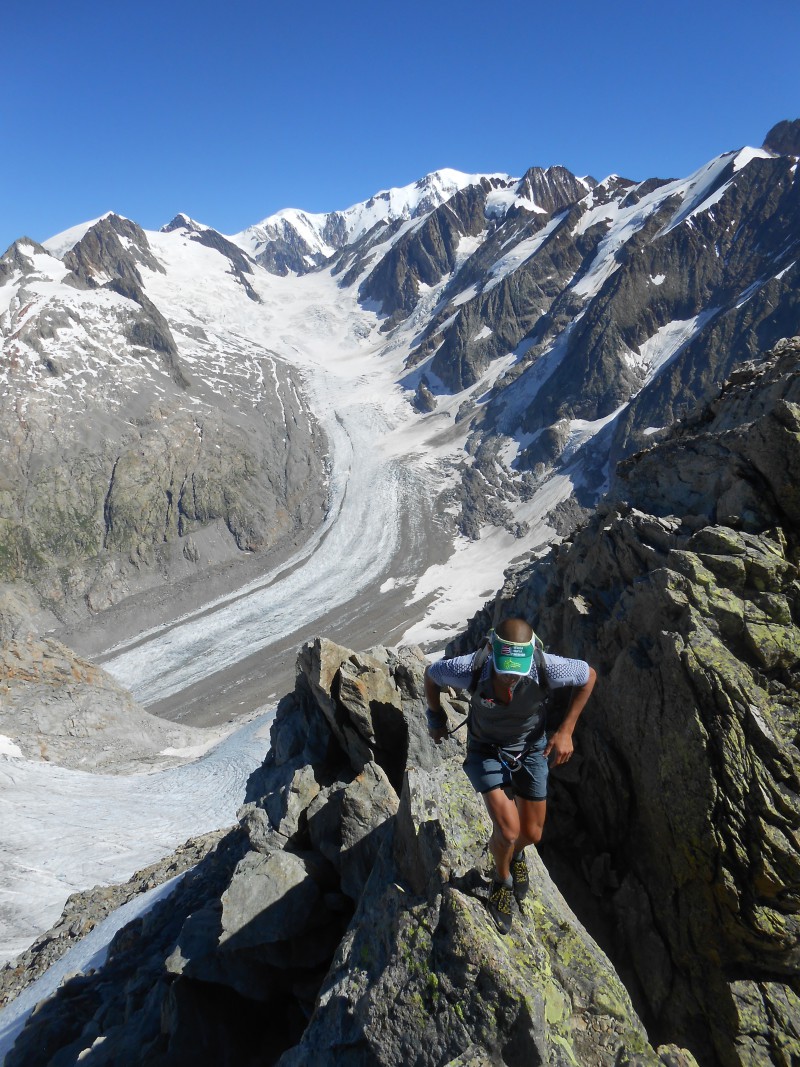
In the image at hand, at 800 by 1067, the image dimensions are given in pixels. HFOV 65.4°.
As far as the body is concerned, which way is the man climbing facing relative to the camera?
toward the camera

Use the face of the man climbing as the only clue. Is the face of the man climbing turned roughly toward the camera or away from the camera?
toward the camera
